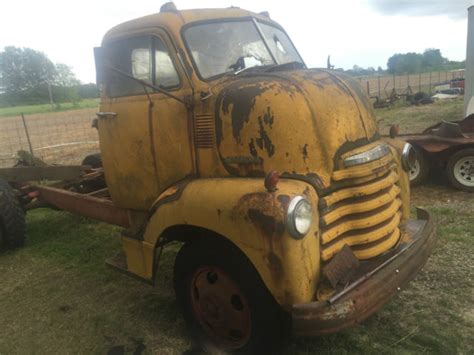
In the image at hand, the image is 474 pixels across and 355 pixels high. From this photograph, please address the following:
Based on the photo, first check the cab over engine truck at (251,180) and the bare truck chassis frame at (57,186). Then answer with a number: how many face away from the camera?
0

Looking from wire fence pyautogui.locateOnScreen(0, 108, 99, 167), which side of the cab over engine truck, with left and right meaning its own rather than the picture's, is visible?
back

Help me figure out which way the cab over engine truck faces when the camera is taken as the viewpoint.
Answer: facing the viewer and to the right of the viewer
